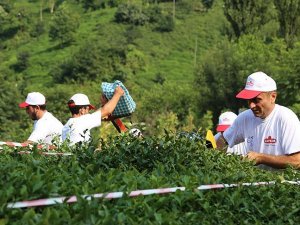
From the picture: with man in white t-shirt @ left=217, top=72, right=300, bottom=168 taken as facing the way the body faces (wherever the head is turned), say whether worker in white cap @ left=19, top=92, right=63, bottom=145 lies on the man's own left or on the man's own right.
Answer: on the man's own right

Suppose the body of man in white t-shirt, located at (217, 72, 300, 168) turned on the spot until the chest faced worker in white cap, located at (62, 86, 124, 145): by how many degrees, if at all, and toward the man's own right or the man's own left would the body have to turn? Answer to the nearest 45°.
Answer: approximately 45° to the man's own right

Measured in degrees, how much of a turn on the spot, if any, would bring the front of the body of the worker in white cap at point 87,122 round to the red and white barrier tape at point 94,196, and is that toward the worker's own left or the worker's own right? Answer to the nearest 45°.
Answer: approximately 135° to the worker's own right

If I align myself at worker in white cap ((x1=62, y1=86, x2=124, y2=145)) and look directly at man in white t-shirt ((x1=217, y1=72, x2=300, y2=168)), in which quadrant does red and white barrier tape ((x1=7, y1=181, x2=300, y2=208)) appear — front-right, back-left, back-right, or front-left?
front-right

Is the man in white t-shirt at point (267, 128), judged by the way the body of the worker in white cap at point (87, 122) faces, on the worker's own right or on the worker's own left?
on the worker's own right

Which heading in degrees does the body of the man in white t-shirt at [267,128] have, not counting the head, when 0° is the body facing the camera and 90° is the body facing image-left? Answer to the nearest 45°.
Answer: approximately 45°
